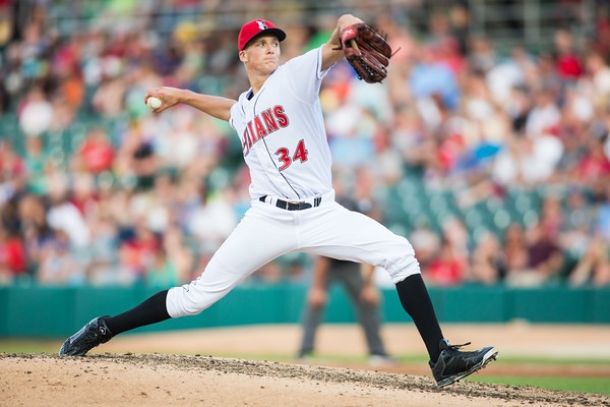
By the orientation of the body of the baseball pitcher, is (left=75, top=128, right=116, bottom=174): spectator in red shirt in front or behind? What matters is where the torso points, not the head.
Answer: behind

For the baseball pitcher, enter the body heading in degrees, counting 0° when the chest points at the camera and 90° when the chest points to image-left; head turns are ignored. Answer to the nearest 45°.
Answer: approximately 0°

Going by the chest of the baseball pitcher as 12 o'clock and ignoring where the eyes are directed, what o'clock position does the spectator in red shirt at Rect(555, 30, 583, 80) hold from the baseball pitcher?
The spectator in red shirt is roughly at 7 o'clock from the baseball pitcher.
